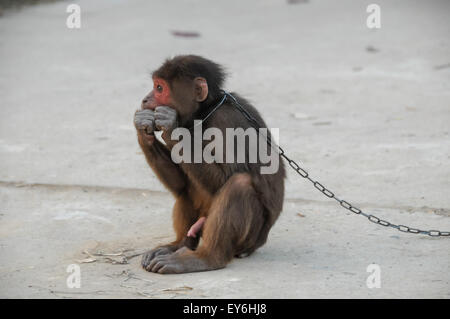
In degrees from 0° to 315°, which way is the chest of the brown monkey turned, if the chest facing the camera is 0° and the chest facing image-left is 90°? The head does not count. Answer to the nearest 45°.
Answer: approximately 90°
